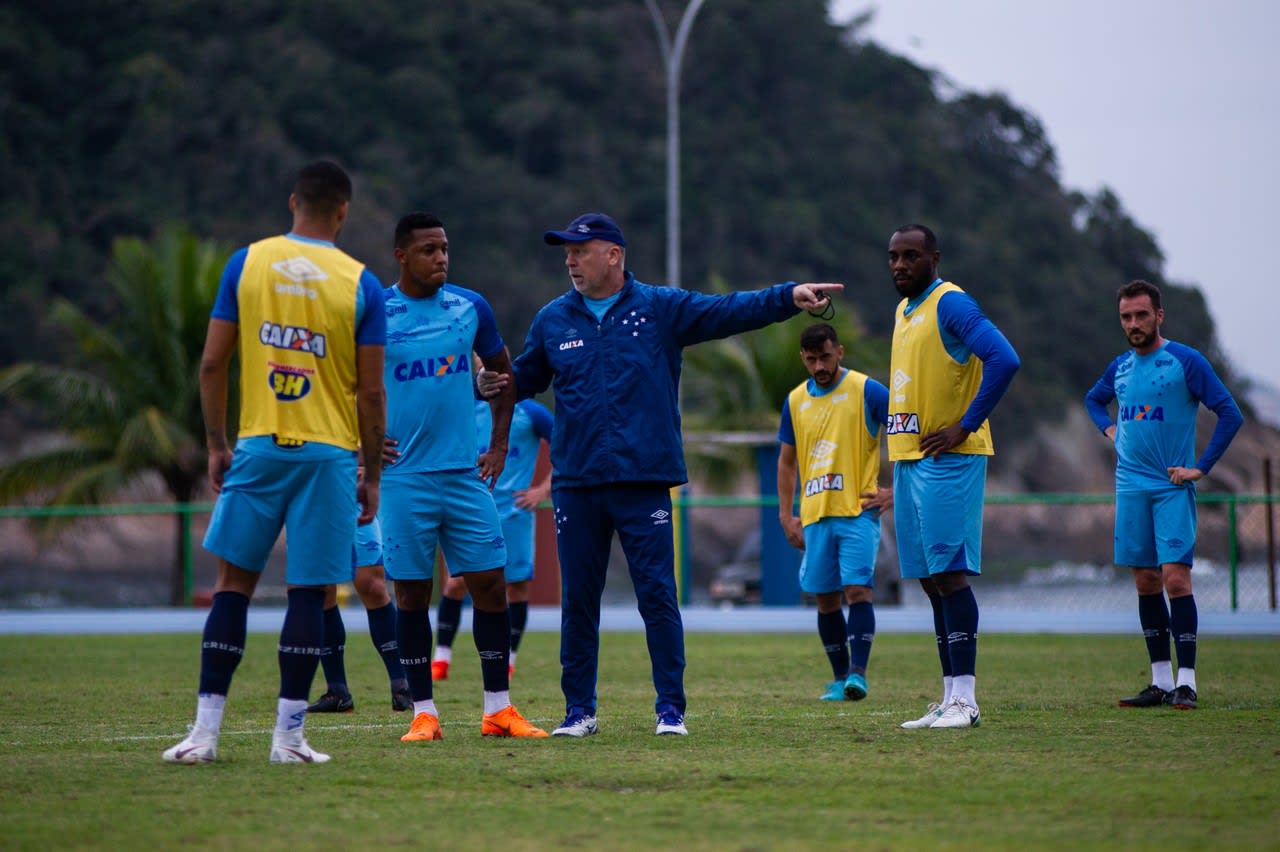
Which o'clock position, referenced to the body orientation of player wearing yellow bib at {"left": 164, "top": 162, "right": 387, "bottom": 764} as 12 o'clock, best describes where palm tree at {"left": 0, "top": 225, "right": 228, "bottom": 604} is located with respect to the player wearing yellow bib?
The palm tree is roughly at 12 o'clock from the player wearing yellow bib.

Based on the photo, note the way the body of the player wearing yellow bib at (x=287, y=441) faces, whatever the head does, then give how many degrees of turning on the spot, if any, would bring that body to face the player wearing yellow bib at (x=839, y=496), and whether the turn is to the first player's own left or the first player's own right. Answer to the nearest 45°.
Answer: approximately 45° to the first player's own right

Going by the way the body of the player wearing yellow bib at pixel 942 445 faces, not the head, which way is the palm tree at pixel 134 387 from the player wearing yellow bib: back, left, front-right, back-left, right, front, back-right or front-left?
right

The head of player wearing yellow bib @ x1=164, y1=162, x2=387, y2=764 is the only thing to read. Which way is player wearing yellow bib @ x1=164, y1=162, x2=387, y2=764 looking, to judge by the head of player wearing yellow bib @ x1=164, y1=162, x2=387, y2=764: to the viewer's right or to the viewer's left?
to the viewer's right

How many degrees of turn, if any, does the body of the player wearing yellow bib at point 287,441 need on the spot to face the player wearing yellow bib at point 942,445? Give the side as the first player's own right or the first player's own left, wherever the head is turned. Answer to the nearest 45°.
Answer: approximately 90° to the first player's own right

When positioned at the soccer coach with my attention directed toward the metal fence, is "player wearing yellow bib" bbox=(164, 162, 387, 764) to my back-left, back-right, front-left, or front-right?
back-left

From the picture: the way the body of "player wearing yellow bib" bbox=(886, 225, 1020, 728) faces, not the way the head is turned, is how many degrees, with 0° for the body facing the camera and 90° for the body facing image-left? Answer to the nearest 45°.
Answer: approximately 45°

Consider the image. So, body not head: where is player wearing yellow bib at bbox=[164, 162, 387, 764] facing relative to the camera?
away from the camera

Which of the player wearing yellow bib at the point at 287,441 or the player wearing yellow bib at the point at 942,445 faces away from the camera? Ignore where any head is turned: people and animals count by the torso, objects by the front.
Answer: the player wearing yellow bib at the point at 287,441

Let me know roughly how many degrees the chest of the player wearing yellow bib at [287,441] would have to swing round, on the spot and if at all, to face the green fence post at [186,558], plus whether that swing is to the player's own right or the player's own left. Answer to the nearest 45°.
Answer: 0° — they already face it

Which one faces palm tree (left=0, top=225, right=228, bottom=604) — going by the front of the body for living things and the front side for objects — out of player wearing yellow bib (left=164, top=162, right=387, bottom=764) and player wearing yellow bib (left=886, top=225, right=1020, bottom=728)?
player wearing yellow bib (left=164, top=162, right=387, bottom=764)

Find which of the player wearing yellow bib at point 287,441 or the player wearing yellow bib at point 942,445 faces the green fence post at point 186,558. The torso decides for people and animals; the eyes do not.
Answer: the player wearing yellow bib at point 287,441

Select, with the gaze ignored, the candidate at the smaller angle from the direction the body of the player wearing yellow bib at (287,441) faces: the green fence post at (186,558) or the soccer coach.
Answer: the green fence post

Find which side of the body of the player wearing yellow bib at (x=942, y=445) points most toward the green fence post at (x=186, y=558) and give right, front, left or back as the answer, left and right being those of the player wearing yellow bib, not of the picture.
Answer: right

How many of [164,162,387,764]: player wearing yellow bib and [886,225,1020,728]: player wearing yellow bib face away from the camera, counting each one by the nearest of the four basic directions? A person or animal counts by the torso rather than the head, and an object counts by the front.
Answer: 1
